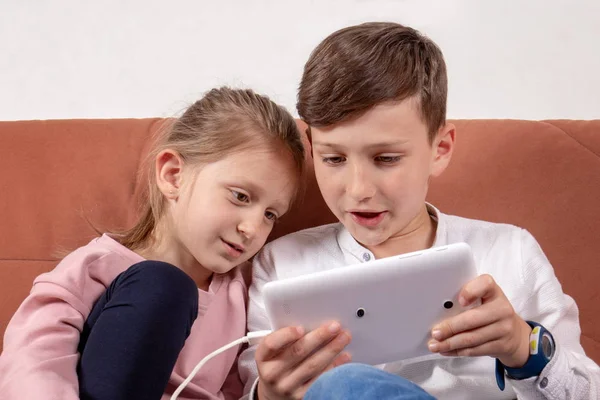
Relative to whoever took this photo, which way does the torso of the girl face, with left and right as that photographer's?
facing the viewer and to the right of the viewer

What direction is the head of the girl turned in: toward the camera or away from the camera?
toward the camera

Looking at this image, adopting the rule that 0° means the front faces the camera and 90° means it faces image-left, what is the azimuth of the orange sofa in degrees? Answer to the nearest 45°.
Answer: approximately 0°
